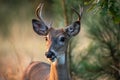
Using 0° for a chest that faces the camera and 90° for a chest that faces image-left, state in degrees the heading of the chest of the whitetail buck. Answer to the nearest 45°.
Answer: approximately 315°
